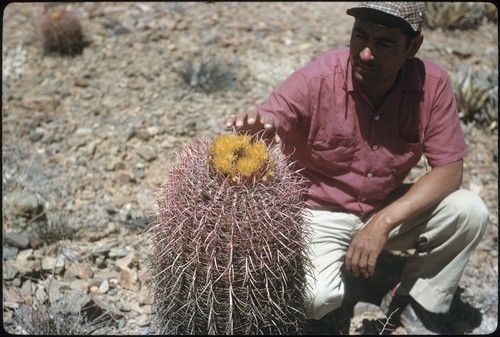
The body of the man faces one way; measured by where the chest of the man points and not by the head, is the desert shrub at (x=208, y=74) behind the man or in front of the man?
behind

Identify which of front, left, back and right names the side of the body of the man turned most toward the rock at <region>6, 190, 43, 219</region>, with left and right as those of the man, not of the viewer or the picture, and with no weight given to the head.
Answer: right

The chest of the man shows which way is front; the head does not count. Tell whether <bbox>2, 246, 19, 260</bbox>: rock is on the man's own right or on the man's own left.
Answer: on the man's own right

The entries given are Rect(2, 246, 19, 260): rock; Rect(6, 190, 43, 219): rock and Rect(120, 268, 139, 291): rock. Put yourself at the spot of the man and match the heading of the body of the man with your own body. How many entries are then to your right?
3

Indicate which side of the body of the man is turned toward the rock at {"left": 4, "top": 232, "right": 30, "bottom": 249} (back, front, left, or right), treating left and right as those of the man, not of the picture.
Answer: right

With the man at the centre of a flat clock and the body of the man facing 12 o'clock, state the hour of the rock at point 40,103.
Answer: The rock is roughly at 4 o'clock from the man.

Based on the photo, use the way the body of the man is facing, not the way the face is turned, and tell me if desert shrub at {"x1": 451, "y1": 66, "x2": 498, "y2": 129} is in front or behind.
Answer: behind

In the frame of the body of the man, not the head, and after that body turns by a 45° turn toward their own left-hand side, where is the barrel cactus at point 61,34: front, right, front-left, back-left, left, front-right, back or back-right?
back

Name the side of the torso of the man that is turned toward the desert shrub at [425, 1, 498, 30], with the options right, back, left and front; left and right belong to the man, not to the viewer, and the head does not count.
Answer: back

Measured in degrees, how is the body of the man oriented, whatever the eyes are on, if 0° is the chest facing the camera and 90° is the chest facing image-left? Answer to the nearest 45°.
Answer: approximately 0°

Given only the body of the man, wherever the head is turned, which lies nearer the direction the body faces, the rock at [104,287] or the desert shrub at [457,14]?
the rock

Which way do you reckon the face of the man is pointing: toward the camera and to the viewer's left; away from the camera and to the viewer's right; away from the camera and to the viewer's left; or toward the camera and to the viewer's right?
toward the camera and to the viewer's left
